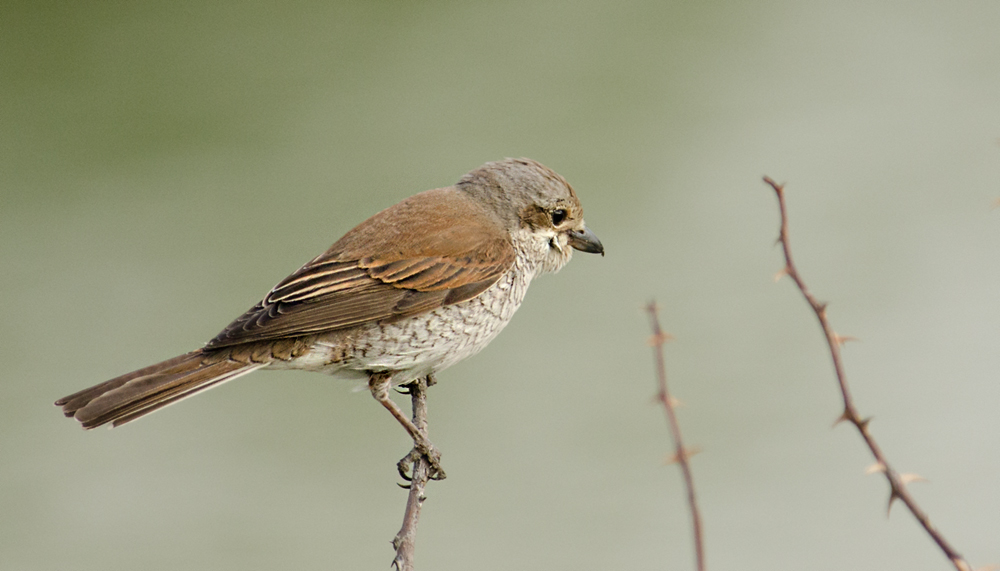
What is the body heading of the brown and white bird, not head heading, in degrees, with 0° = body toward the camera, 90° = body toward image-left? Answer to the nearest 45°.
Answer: approximately 270°
